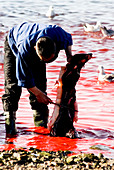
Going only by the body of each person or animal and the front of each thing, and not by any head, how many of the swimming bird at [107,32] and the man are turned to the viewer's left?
1

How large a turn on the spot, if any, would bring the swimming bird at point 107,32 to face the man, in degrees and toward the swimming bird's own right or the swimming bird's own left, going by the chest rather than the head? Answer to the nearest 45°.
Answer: approximately 90° to the swimming bird's own left

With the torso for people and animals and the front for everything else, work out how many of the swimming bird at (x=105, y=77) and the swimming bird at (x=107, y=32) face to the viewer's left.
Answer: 2

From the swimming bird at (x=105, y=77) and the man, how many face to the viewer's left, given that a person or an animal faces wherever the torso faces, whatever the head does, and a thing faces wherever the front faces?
1

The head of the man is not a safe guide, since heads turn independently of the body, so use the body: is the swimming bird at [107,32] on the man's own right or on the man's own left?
on the man's own left

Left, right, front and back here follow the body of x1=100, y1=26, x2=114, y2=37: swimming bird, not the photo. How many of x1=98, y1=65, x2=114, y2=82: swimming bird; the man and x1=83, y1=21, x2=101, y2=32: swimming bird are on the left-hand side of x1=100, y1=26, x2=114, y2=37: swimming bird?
2

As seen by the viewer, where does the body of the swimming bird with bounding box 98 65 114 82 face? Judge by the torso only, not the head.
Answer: to the viewer's left

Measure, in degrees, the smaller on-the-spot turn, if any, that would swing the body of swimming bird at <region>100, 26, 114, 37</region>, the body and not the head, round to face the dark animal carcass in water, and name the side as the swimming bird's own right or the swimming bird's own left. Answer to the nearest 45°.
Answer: approximately 90° to the swimming bird's own left

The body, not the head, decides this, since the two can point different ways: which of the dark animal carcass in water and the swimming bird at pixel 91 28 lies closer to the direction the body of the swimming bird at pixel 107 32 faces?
the swimming bird

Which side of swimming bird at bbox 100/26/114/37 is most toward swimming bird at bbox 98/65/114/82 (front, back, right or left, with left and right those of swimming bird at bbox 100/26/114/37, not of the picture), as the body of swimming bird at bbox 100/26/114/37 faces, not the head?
left

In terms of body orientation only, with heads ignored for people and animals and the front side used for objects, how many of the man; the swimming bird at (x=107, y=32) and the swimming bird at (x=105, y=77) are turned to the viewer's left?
2

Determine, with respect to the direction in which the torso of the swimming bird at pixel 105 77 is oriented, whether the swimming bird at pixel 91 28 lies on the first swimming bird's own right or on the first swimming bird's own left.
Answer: on the first swimming bird's own right
